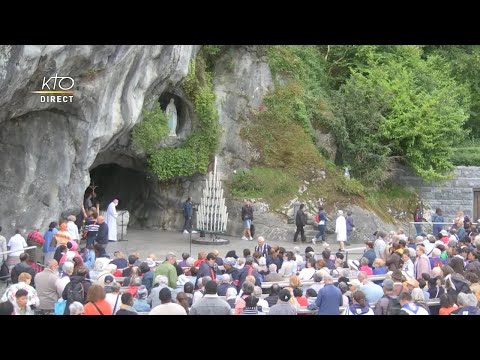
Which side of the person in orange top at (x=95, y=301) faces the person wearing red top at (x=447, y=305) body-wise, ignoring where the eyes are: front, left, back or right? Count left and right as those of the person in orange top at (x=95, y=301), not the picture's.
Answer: right

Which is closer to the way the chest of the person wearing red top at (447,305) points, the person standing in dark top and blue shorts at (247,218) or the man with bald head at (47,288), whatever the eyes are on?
the person standing in dark top and blue shorts

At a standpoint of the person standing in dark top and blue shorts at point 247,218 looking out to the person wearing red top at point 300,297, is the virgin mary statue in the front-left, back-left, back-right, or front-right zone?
back-right

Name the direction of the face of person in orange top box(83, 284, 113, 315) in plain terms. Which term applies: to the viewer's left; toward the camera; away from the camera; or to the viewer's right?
away from the camera

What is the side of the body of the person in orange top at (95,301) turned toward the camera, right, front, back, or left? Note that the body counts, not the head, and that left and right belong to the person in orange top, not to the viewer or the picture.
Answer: back

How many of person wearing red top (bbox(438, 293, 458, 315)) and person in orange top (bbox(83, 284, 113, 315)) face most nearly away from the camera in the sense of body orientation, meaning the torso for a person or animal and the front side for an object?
2

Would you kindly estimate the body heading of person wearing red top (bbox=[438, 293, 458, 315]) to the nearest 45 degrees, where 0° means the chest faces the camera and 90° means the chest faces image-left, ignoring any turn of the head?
approximately 180°

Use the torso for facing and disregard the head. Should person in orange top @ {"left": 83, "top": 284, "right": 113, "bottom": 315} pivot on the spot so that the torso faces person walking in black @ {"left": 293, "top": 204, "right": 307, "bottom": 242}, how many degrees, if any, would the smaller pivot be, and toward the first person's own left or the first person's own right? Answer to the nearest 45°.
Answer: approximately 45° to the first person's own right

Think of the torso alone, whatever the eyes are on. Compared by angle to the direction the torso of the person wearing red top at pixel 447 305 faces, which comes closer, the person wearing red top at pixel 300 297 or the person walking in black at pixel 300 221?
the person walking in black

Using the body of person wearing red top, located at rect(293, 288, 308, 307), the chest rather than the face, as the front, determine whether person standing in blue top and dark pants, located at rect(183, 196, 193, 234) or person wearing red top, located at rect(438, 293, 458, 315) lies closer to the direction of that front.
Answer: the person standing in blue top and dark pants
